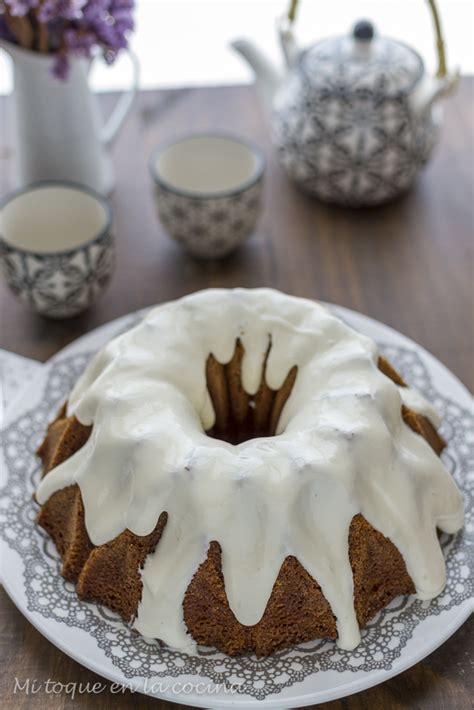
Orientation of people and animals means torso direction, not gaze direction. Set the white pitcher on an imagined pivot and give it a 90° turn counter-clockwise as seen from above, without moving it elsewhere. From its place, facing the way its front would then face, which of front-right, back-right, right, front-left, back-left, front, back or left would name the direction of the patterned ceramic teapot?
left

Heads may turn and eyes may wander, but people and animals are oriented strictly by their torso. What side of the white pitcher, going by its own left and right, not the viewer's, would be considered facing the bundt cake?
left

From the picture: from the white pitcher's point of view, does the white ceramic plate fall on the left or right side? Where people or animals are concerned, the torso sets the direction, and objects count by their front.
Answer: on its left

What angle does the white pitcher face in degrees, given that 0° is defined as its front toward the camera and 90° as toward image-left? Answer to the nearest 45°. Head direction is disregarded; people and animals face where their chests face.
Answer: approximately 90°
